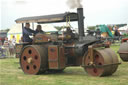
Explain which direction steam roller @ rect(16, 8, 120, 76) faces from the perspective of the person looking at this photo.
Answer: facing the viewer and to the right of the viewer
